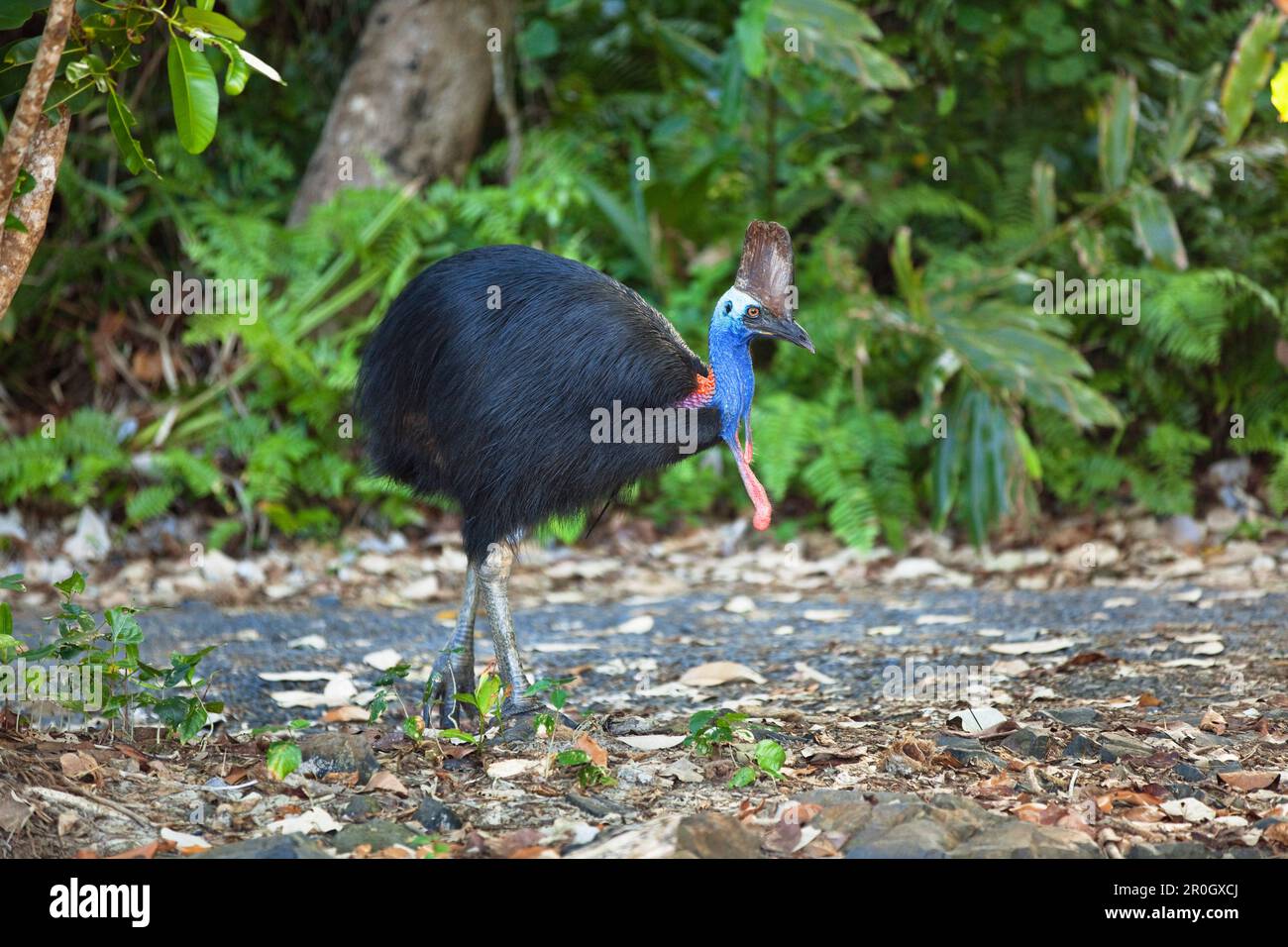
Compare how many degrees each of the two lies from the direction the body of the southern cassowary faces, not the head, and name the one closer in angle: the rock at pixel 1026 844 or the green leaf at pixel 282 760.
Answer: the rock

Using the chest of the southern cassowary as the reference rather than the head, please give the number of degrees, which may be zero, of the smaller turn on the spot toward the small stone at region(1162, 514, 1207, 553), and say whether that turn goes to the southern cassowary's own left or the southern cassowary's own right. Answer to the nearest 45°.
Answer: approximately 45° to the southern cassowary's own left

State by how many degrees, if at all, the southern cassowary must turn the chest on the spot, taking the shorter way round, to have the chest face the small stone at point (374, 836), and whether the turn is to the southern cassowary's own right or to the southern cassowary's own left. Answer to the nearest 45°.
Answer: approximately 90° to the southern cassowary's own right

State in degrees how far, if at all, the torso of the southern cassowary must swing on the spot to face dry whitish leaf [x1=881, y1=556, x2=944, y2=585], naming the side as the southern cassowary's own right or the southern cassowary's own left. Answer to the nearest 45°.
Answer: approximately 45° to the southern cassowary's own left

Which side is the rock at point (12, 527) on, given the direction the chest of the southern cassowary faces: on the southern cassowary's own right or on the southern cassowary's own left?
on the southern cassowary's own left

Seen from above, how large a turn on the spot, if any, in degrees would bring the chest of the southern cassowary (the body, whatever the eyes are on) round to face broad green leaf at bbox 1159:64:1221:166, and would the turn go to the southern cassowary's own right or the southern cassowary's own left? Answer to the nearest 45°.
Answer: approximately 45° to the southern cassowary's own left

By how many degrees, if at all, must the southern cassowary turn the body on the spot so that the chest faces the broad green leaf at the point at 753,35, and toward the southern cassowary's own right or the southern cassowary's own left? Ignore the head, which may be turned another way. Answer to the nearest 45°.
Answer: approximately 90° to the southern cassowary's own left

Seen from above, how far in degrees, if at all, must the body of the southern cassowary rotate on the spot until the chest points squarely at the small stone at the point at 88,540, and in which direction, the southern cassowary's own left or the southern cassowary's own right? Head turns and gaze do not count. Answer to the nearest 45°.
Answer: approximately 135° to the southern cassowary's own left

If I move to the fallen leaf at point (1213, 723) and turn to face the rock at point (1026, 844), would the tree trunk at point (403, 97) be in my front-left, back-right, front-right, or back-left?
back-right

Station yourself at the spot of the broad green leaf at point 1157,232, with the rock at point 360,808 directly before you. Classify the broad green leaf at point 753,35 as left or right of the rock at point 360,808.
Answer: right

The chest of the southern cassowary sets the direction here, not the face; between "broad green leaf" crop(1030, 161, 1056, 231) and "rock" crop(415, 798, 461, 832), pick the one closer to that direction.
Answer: the broad green leaf

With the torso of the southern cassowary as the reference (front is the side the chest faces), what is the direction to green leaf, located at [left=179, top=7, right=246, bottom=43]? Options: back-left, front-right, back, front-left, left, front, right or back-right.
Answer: back-right

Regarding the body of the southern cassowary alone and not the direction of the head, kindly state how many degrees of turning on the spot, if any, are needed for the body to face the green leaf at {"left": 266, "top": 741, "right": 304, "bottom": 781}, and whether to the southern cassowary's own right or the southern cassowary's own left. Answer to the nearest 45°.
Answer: approximately 135° to the southern cassowary's own right

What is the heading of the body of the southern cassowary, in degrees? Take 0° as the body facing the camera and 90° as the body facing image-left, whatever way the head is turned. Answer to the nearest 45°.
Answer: approximately 270°

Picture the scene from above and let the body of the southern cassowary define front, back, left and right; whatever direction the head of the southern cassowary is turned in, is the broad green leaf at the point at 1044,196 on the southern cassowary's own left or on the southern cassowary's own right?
on the southern cassowary's own left
